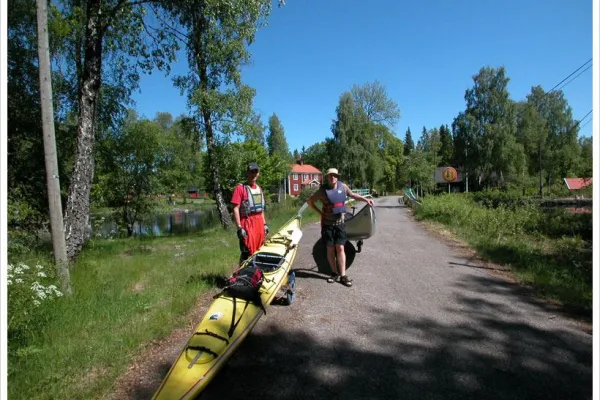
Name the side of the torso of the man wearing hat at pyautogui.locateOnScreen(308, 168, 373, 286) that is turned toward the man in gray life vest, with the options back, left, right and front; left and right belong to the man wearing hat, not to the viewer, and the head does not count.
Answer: right

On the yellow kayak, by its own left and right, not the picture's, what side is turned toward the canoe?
back

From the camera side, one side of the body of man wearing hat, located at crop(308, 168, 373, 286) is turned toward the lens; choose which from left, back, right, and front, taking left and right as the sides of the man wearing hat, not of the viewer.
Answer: front

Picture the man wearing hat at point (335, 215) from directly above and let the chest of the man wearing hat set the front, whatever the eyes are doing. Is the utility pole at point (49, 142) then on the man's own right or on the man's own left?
on the man's own right

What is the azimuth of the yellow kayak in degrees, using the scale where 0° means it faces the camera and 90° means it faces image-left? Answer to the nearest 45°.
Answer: approximately 45°

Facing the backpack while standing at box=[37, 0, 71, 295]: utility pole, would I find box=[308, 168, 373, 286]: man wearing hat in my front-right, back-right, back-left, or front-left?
front-left

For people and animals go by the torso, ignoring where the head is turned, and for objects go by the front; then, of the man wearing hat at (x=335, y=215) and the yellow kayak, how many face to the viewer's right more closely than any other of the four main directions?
0
